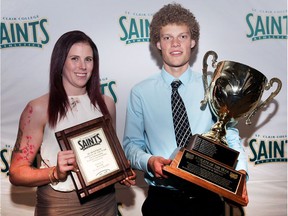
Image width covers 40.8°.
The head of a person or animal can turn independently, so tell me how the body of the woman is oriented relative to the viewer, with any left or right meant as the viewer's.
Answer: facing the viewer and to the right of the viewer

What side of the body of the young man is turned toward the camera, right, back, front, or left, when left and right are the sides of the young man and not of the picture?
front

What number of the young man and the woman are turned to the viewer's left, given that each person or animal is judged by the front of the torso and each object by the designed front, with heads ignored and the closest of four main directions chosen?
0
